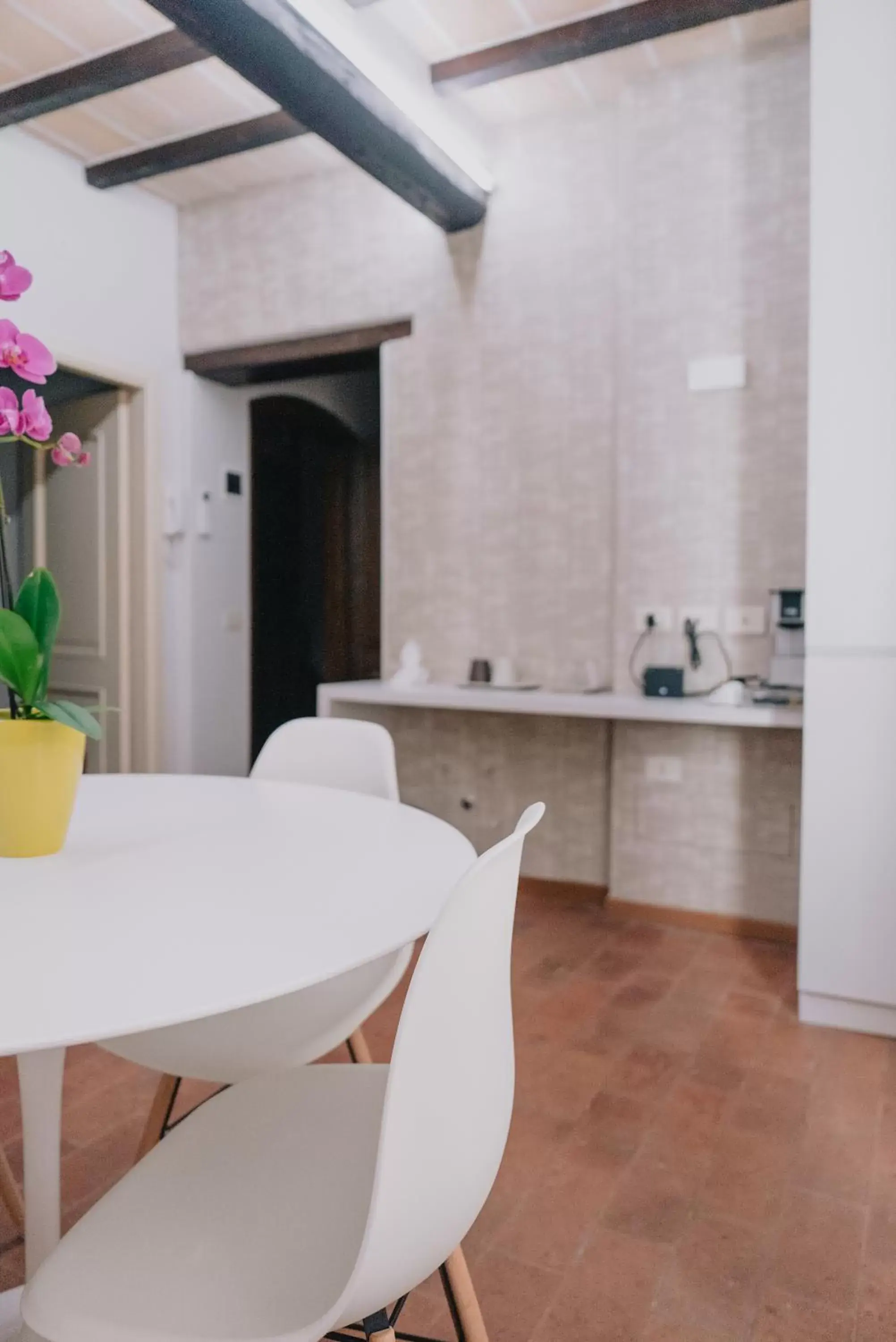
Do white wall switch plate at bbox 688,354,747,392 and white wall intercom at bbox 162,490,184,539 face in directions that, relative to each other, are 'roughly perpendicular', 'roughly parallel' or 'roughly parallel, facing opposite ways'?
roughly perpendicular

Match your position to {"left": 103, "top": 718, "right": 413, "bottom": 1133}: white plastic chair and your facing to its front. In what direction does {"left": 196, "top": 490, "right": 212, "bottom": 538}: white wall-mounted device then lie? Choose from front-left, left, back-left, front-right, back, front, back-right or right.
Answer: back-right

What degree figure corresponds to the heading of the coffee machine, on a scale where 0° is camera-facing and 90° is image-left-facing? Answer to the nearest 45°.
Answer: approximately 0°

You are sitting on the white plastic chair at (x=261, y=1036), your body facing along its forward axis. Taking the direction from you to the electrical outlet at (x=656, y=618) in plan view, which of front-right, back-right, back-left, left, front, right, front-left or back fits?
back
